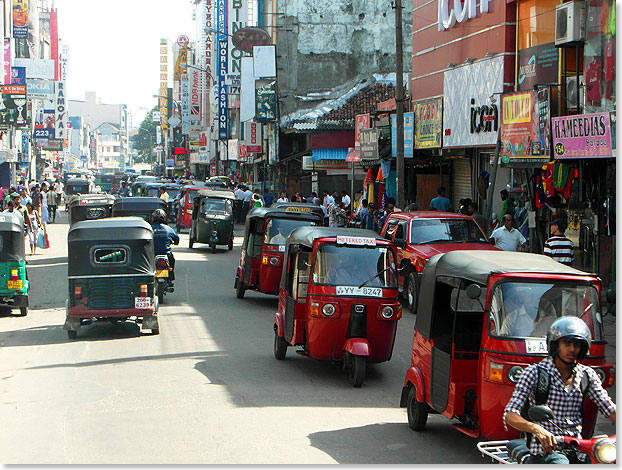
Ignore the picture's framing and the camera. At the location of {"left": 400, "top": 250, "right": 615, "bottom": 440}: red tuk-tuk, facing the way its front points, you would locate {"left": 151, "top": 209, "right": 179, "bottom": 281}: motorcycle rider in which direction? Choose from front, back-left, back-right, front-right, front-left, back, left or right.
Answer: back

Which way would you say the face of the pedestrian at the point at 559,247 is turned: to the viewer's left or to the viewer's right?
to the viewer's left

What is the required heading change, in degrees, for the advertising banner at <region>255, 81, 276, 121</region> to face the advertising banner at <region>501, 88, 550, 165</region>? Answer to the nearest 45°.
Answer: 0° — it already faces it

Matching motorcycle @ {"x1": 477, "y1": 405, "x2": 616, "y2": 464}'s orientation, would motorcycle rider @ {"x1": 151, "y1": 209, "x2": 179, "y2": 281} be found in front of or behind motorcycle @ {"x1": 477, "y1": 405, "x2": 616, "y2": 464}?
behind

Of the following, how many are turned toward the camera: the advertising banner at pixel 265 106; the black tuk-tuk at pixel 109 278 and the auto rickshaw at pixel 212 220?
2

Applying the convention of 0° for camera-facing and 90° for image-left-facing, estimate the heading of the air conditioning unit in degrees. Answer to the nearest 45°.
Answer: approximately 45°

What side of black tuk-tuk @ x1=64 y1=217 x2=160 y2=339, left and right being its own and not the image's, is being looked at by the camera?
back

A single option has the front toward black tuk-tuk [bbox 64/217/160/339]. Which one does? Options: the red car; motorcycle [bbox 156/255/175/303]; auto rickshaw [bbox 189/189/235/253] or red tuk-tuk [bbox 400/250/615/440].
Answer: the auto rickshaw
